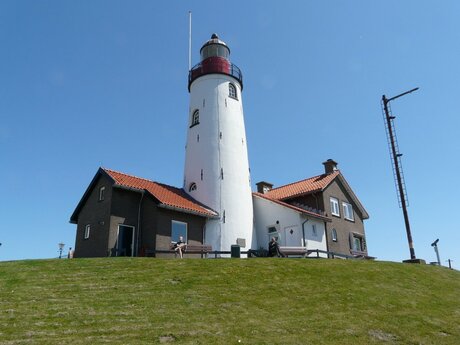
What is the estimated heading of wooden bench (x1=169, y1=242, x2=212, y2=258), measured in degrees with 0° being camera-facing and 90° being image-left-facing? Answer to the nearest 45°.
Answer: approximately 0°

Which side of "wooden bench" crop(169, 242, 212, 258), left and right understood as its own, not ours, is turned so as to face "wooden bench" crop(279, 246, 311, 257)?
left
